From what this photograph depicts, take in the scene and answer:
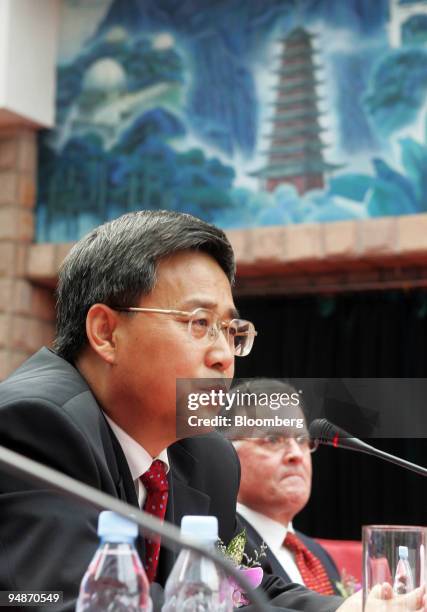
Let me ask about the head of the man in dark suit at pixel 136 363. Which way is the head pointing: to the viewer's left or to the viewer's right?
to the viewer's right

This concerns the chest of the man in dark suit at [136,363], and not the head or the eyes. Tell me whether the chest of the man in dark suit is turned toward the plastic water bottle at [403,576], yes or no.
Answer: yes

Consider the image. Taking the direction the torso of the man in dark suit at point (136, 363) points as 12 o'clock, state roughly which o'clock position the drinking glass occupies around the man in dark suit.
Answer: The drinking glass is roughly at 12 o'clock from the man in dark suit.

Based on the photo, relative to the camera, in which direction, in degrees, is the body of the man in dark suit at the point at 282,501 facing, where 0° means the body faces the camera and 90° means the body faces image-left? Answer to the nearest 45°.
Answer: approximately 315°

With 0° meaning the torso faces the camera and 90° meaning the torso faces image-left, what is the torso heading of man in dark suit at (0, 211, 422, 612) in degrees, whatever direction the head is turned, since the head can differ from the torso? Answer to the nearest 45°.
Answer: approximately 315°

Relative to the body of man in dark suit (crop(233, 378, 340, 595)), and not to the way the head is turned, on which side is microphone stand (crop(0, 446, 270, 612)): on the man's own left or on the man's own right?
on the man's own right

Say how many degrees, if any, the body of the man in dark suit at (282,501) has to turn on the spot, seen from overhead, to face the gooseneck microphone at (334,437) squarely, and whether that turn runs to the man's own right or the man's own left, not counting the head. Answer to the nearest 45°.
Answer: approximately 45° to the man's own right

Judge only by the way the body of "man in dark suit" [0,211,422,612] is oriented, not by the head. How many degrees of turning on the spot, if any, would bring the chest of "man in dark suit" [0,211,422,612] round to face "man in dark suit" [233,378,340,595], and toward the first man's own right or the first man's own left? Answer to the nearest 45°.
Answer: approximately 135° to the first man's own left

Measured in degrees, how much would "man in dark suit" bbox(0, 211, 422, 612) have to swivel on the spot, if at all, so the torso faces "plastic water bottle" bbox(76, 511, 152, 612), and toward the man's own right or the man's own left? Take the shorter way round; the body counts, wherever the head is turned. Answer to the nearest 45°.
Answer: approximately 45° to the man's own right
